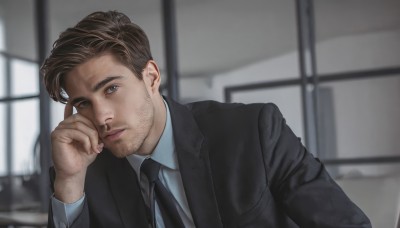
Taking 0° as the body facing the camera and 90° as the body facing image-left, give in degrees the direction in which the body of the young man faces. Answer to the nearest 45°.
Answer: approximately 45°

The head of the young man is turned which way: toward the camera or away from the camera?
toward the camera
